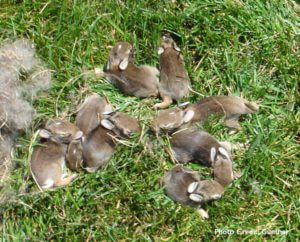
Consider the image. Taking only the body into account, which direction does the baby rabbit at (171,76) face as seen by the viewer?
away from the camera

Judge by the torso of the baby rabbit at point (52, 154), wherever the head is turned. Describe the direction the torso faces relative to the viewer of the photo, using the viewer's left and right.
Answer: facing away from the viewer and to the right of the viewer

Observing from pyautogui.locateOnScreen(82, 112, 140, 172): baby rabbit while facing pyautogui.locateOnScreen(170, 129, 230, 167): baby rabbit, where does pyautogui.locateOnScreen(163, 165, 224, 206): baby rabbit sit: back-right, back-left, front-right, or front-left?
front-right

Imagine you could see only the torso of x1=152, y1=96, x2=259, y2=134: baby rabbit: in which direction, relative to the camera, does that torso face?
to the viewer's left

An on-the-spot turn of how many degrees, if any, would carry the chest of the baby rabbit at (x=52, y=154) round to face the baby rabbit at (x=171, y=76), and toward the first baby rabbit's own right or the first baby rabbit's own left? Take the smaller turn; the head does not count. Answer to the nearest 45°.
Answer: approximately 45° to the first baby rabbit's own right

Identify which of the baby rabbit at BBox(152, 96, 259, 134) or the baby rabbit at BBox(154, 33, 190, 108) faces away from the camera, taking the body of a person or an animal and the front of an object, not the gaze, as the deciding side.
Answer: the baby rabbit at BBox(154, 33, 190, 108)

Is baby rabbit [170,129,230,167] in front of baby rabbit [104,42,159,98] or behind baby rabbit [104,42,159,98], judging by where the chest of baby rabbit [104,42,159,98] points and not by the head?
behind

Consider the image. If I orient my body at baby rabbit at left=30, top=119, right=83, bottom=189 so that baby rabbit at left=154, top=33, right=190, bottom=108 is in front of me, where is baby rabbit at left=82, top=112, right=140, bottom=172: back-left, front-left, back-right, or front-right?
front-right

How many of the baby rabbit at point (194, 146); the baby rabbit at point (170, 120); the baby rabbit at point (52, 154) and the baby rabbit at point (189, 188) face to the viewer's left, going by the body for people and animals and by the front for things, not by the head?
1

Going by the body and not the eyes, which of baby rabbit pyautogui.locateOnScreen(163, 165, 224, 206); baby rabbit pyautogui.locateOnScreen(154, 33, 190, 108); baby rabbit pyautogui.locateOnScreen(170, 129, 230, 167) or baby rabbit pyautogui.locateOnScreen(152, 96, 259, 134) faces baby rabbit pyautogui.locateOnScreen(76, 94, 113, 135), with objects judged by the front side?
baby rabbit pyautogui.locateOnScreen(152, 96, 259, 134)

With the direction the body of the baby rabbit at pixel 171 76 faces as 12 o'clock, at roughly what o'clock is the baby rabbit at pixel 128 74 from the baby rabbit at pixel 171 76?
the baby rabbit at pixel 128 74 is roughly at 9 o'clock from the baby rabbit at pixel 171 76.

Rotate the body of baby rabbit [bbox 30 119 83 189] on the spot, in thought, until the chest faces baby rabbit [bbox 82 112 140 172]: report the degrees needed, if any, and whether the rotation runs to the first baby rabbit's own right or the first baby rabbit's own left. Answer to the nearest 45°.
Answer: approximately 45° to the first baby rabbit's own right
